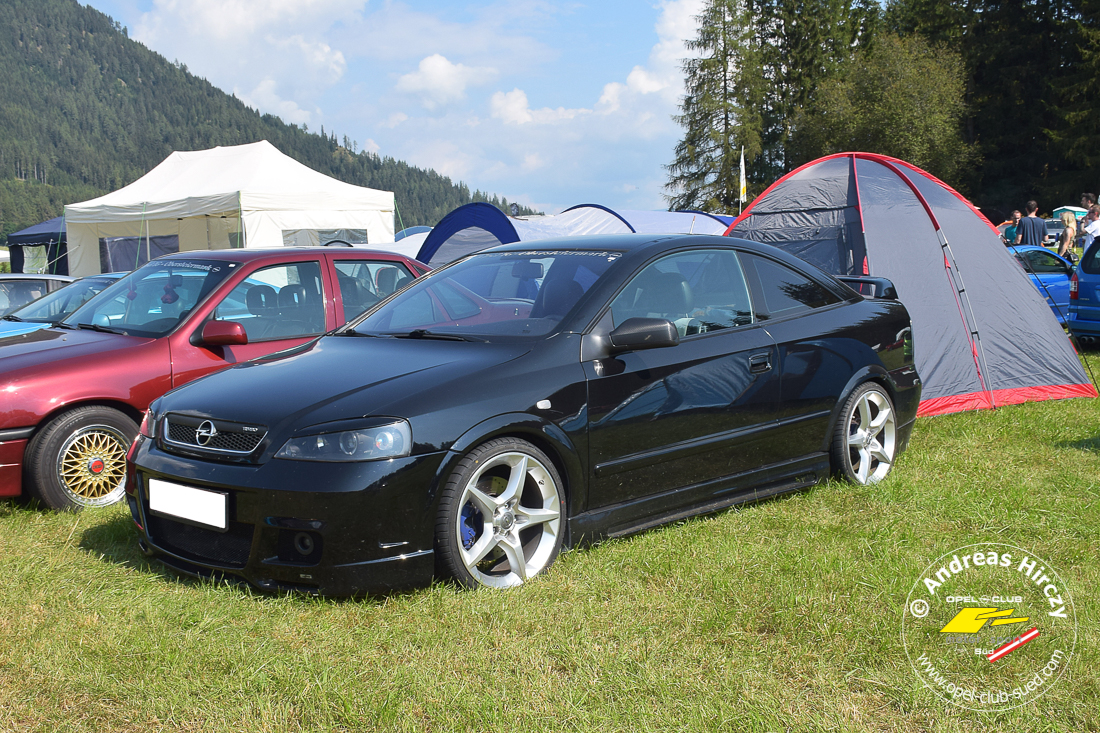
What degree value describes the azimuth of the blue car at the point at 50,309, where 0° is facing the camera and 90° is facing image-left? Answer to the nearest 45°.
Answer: approximately 45°

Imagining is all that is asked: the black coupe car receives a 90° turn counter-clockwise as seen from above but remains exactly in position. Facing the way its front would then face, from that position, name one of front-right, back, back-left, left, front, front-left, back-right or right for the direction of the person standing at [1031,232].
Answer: left

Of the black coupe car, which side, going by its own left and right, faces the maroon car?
right

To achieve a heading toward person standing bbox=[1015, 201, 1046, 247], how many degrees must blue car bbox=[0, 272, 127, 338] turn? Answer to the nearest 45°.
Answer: approximately 135° to its left

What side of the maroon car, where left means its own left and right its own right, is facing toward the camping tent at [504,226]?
back

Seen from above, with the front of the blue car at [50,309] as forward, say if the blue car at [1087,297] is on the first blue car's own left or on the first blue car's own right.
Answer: on the first blue car's own left

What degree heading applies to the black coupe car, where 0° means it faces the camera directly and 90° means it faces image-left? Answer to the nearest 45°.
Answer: approximately 45°

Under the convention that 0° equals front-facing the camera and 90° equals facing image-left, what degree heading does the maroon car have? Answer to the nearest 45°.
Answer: approximately 45°

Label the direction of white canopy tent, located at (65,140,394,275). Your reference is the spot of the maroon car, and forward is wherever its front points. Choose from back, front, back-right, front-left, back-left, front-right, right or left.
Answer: back-right

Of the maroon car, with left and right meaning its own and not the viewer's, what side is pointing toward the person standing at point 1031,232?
back

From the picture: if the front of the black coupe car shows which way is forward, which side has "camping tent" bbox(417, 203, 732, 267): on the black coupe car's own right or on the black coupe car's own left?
on the black coupe car's own right
